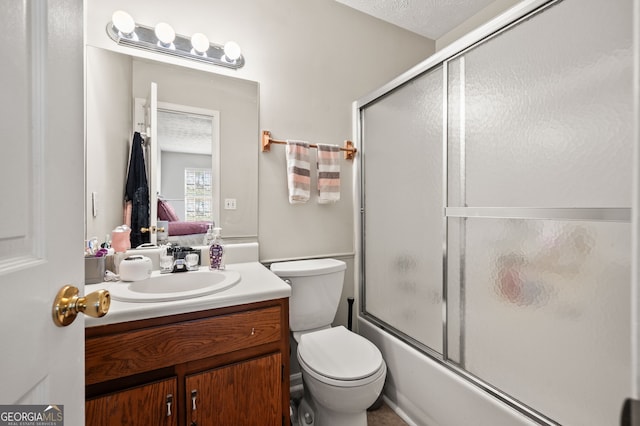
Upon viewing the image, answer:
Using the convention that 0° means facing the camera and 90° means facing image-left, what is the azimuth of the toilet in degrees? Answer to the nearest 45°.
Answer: approximately 315°

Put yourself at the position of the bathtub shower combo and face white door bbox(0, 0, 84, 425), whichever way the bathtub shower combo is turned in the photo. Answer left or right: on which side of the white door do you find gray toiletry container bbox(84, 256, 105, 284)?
right

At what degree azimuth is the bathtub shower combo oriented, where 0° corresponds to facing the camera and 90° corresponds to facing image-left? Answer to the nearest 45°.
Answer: approximately 45°

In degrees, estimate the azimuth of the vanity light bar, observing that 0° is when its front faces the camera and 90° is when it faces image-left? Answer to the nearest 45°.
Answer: approximately 0°

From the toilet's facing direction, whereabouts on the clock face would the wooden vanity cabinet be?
The wooden vanity cabinet is roughly at 3 o'clock from the toilet.

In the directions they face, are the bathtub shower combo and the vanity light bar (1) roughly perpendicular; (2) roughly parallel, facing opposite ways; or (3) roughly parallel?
roughly perpendicular
